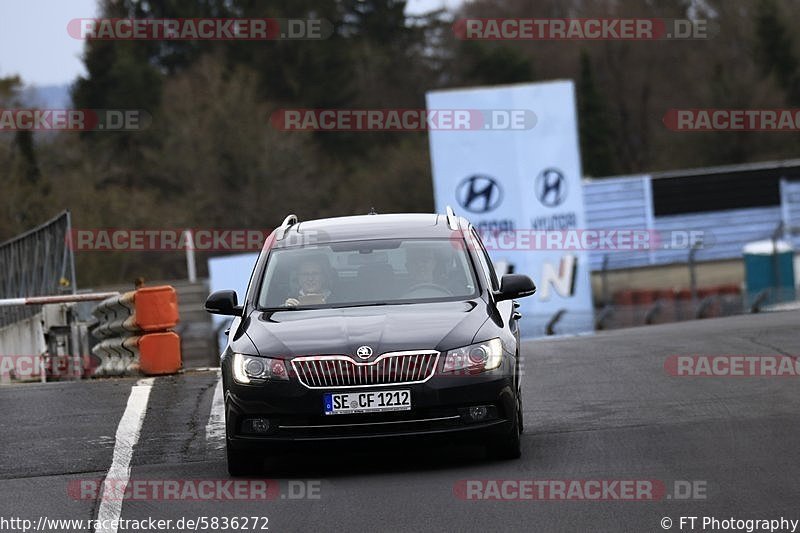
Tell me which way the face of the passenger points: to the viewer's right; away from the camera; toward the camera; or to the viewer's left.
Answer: toward the camera

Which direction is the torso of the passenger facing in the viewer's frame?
toward the camera

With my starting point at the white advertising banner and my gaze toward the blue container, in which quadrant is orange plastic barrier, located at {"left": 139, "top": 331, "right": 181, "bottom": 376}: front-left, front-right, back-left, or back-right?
back-right

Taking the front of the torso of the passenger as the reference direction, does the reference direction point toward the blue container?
no

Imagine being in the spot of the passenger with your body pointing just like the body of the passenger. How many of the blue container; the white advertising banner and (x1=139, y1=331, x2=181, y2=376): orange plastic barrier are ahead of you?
0

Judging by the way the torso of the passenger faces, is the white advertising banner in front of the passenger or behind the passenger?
behind

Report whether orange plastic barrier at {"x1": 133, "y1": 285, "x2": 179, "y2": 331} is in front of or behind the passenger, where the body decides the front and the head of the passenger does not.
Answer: behind
